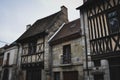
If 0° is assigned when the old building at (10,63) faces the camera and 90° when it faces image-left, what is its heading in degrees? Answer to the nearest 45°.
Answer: approximately 45°

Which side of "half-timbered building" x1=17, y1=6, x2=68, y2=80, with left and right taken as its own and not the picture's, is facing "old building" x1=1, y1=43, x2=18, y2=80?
right

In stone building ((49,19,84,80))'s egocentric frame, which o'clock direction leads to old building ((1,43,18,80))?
The old building is roughly at 3 o'clock from the stone building.

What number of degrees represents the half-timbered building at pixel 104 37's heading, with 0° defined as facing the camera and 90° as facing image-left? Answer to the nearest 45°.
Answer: approximately 45°

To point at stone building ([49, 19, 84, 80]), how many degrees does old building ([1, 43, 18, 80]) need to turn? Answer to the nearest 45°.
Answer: approximately 90° to its left

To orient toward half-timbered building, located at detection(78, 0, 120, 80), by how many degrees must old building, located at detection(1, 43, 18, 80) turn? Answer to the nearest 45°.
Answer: approximately 90° to its left

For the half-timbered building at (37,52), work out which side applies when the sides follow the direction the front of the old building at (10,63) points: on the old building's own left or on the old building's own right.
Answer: on the old building's own left

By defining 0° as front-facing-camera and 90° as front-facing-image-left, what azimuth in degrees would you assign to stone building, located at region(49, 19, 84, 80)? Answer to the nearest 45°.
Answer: approximately 45°
